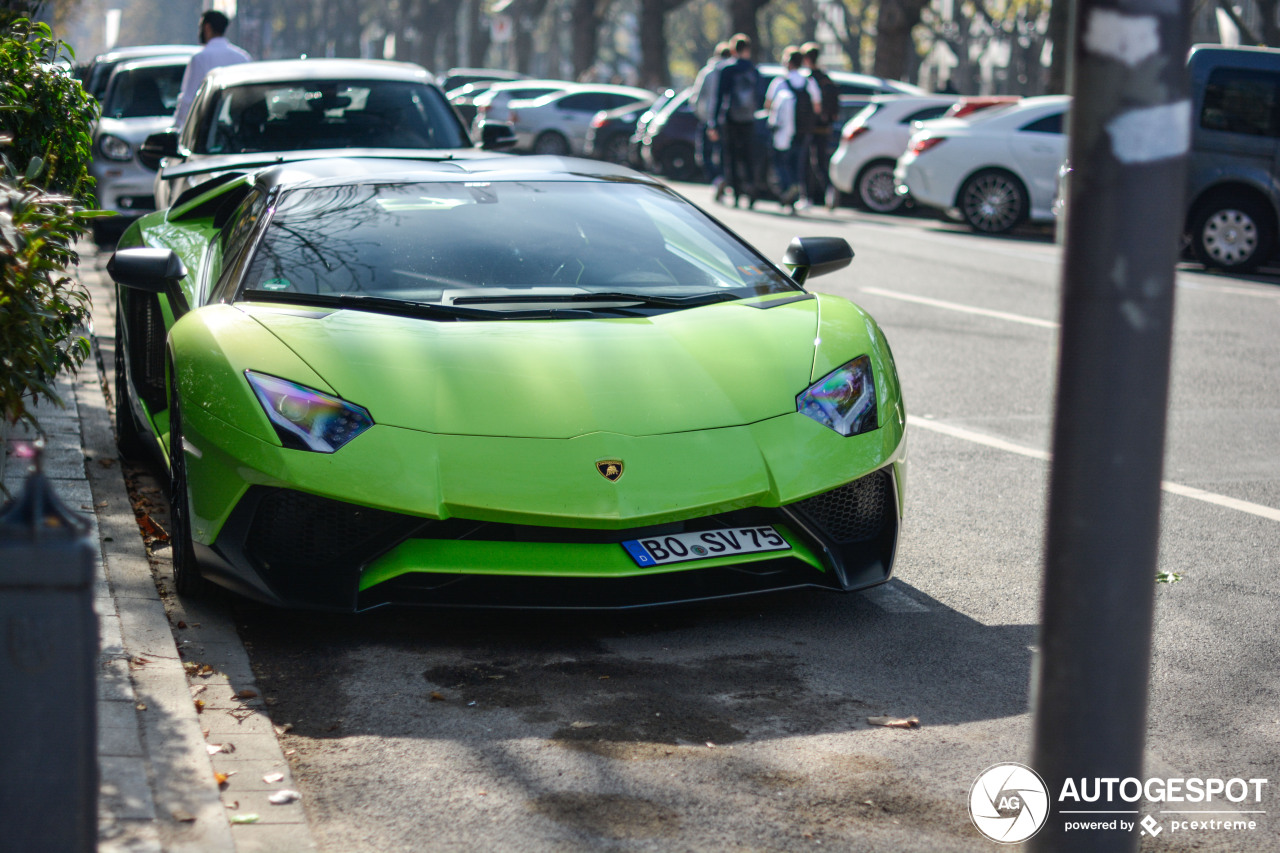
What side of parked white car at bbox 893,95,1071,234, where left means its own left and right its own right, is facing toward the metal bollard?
right

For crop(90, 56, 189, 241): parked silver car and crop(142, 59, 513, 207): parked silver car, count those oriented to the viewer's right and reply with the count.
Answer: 0

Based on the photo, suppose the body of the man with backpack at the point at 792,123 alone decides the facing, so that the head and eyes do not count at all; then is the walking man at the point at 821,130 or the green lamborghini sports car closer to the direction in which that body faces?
the walking man

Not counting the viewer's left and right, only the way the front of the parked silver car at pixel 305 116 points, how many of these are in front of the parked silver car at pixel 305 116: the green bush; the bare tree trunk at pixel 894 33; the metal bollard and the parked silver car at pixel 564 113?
2

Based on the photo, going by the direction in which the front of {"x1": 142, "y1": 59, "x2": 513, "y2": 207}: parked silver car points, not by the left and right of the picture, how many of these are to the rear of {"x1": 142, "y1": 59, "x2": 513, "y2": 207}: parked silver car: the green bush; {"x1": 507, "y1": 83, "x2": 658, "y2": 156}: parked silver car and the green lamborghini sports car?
1

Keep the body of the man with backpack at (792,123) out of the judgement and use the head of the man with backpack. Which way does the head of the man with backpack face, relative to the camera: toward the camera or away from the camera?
away from the camera

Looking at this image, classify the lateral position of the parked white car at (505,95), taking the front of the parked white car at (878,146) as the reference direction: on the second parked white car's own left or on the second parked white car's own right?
on the second parked white car's own left

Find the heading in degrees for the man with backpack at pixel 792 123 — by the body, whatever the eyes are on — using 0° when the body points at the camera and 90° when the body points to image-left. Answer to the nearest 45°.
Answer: approximately 180°

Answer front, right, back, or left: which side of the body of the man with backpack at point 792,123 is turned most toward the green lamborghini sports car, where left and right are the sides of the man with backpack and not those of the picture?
back

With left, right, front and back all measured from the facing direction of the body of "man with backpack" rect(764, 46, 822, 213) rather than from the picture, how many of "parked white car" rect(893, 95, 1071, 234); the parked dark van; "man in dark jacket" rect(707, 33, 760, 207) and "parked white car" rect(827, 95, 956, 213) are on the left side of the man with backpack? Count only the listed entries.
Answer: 1

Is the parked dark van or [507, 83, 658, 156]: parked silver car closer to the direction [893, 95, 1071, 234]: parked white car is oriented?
the parked dark van

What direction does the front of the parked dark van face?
to the viewer's right

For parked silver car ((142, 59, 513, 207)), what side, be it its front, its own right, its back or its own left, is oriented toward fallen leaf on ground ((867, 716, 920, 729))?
front
